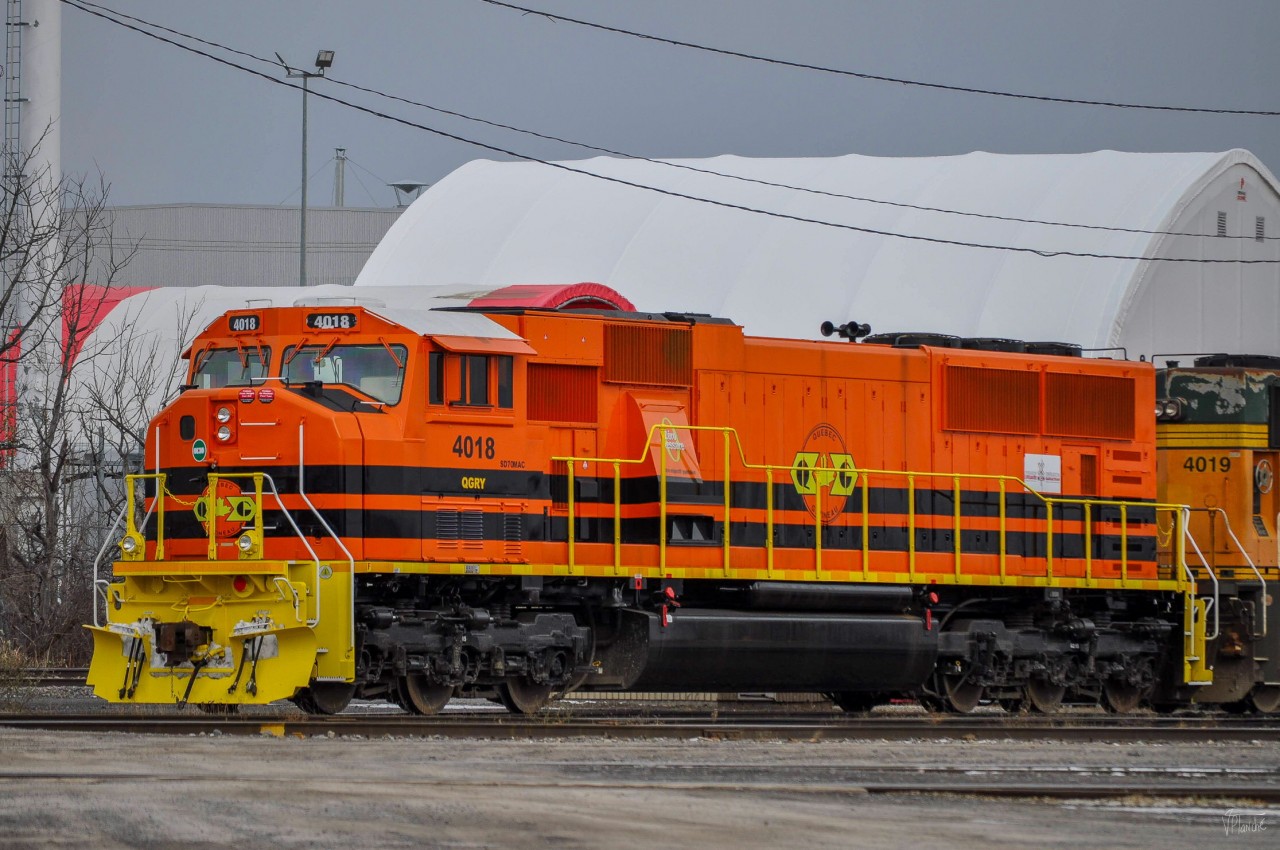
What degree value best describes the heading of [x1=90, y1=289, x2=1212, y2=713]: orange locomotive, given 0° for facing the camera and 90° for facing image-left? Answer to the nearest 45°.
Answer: approximately 45°

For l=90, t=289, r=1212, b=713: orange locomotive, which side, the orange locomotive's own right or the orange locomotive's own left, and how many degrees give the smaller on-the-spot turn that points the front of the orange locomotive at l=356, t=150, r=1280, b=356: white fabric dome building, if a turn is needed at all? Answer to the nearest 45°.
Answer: approximately 135° to the orange locomotive's own right

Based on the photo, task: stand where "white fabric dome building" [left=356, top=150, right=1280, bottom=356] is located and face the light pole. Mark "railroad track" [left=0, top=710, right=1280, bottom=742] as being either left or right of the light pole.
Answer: left

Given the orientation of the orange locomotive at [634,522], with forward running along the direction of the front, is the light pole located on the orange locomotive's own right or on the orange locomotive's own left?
on the orange locomotive's own right
